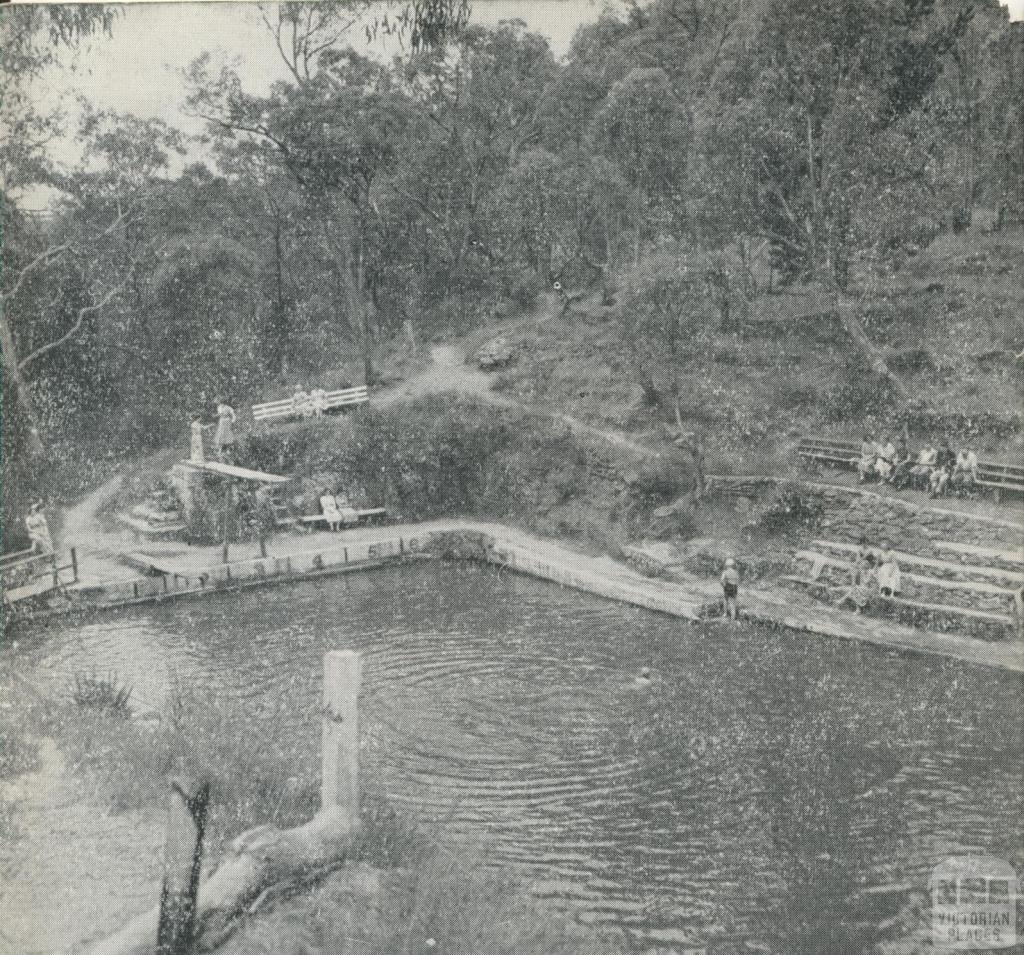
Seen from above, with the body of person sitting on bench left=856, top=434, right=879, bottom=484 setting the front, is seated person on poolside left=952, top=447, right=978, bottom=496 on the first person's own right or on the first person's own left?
on the first person's own left

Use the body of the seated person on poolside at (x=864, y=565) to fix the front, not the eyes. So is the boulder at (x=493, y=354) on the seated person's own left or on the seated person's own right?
on the seated person's own right

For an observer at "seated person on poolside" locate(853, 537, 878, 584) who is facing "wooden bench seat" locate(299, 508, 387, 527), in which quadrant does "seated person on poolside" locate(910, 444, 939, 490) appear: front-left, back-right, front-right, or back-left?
back-right

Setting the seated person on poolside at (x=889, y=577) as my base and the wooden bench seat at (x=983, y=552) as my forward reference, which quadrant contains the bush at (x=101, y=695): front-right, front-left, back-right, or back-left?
back-right

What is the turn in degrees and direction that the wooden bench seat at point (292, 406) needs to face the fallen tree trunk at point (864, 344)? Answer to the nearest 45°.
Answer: approximately 45° to its left

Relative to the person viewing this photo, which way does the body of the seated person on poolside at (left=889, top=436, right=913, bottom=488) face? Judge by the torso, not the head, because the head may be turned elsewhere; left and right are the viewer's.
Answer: facing the viewer and to the left of the viewer
